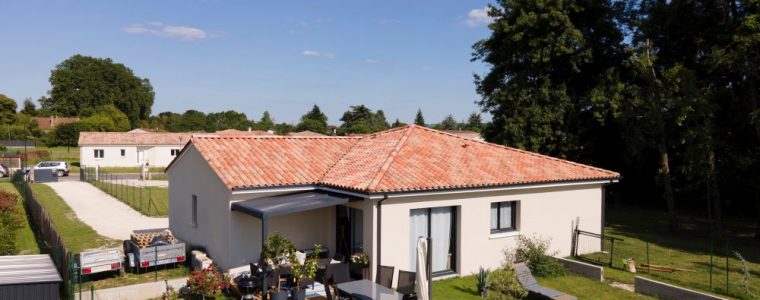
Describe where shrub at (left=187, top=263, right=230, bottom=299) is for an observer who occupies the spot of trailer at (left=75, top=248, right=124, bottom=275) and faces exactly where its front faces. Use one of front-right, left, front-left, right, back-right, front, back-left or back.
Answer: back-right

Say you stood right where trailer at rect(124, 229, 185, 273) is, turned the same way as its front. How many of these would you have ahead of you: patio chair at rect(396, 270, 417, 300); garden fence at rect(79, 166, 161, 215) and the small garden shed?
1

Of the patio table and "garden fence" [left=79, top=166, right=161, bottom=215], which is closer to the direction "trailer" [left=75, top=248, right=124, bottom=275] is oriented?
the garden fence

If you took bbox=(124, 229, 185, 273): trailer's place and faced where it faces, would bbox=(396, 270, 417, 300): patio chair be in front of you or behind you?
behind

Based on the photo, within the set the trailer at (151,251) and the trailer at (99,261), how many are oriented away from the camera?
2

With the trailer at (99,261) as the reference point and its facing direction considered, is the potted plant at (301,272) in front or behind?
behind

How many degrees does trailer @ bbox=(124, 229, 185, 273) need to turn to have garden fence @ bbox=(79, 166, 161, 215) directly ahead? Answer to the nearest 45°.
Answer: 0° — it already faces it

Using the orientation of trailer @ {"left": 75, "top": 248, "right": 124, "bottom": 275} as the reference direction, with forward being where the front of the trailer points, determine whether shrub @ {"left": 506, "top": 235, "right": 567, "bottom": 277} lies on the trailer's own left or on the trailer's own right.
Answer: on the trailer's own right

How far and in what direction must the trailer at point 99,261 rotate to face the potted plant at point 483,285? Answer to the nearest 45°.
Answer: approximately 135° to its right

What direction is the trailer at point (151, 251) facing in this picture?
away from the camera

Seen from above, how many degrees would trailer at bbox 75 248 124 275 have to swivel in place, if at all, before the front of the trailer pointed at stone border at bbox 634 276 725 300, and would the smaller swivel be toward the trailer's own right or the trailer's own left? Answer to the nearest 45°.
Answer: approximately 135° to the trailer's own right
